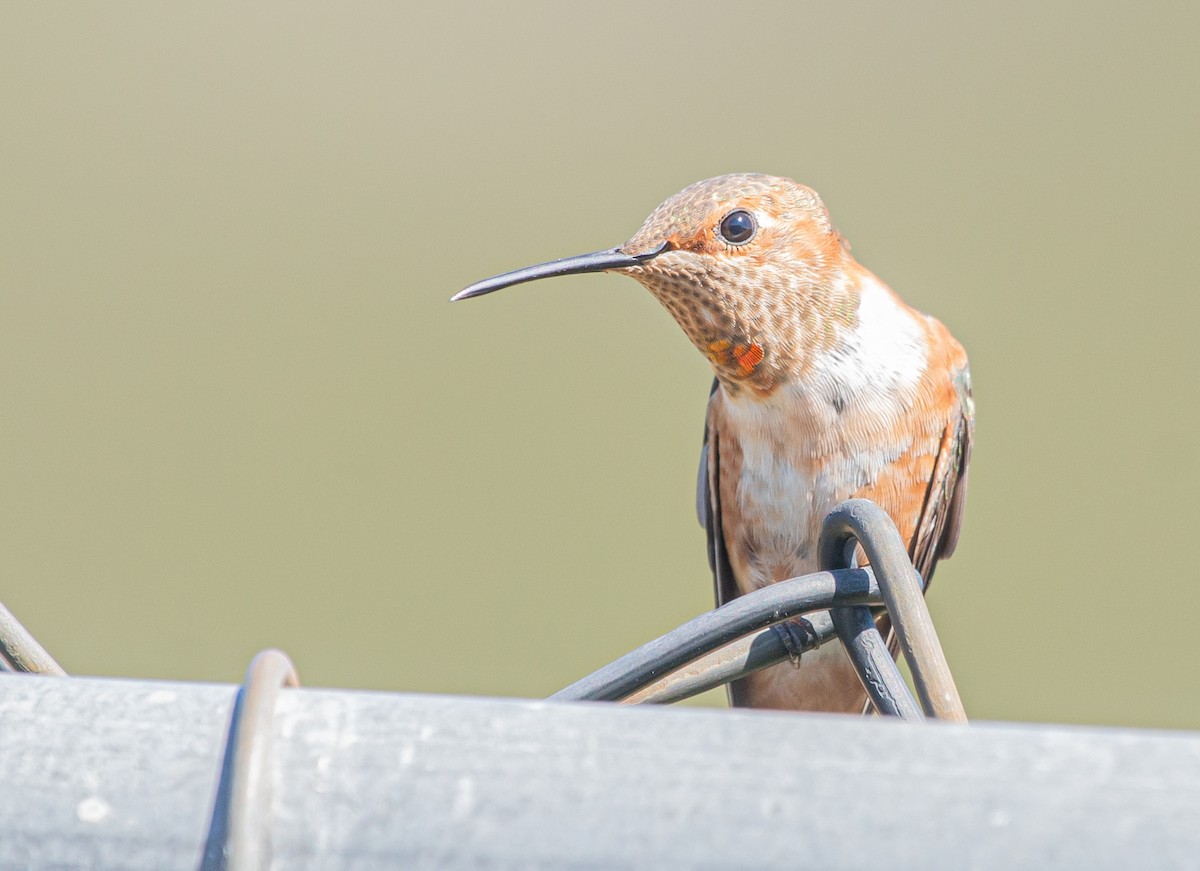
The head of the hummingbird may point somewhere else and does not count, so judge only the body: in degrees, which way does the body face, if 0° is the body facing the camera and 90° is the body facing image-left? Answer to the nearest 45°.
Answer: approximately 45°

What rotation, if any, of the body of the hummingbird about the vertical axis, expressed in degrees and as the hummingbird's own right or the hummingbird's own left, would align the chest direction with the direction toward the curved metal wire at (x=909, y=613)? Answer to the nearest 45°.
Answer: approximately 45° to the hummingbird's own left
